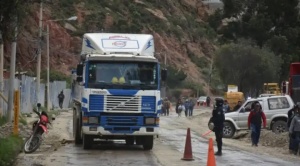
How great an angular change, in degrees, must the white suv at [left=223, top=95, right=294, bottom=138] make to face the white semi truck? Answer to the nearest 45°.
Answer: approximately 45° to its left

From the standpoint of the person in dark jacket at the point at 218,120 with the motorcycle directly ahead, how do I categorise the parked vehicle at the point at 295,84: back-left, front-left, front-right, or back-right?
back-right

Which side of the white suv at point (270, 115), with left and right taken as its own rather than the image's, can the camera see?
left

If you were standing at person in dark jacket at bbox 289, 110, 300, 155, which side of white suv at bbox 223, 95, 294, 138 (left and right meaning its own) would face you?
left

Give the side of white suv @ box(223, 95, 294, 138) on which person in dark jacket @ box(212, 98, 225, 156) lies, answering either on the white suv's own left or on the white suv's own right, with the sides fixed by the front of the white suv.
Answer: on the white suv's own left

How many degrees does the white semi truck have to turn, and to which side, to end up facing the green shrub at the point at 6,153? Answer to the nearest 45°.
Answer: approximately 45° to its right

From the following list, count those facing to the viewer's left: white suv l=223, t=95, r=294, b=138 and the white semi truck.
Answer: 1

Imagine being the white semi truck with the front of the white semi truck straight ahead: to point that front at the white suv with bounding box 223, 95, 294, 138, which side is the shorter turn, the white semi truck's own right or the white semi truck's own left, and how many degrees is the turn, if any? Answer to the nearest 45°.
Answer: approximately 135° to the white semi truck's own left

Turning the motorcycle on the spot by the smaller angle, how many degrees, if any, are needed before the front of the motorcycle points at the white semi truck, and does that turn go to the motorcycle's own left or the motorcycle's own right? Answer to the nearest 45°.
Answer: approximately 135° to the motorcycle's own left

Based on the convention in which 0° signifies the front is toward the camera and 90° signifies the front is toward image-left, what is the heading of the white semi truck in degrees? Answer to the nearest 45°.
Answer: approximately 0°

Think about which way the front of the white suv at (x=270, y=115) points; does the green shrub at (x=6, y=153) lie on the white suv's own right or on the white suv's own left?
on the white suv's own left

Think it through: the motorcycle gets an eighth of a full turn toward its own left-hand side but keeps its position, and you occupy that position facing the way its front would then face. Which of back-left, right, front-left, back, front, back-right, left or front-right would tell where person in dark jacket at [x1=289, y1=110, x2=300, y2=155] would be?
left

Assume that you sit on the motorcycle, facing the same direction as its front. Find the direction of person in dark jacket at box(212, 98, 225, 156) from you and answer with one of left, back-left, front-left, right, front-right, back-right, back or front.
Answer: back-left

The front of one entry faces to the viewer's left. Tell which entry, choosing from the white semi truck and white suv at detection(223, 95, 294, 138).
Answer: the white suv

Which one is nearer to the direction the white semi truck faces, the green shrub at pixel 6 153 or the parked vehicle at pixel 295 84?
the green shrub
